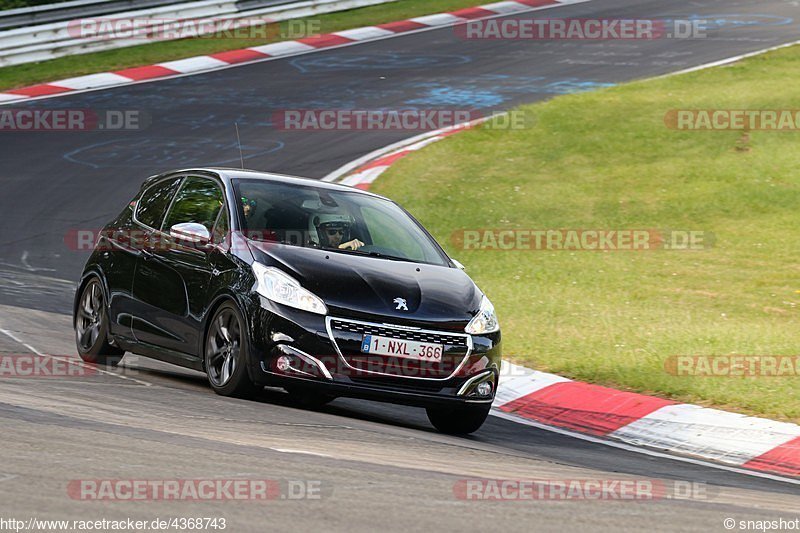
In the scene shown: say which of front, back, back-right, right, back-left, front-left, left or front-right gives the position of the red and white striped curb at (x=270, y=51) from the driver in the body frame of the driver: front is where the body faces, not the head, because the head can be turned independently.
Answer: back-left

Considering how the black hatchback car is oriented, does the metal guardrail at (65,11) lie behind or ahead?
behind

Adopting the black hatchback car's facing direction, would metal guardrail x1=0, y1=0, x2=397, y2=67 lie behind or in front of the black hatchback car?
behind

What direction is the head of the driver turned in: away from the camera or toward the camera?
toward the camera

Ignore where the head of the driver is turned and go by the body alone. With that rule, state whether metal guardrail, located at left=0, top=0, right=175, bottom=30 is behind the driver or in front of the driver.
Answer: behind

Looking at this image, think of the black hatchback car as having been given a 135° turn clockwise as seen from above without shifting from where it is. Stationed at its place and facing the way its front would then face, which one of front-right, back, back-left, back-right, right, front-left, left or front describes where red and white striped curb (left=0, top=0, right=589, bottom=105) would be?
right

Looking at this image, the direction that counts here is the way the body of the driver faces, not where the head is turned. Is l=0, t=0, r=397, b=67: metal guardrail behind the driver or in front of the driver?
behind

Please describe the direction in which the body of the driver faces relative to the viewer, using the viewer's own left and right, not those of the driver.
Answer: facing the viewer and to the right of the viewer
